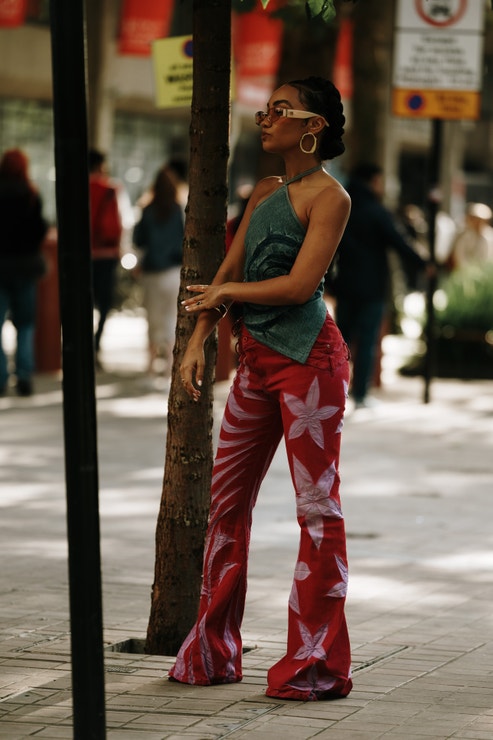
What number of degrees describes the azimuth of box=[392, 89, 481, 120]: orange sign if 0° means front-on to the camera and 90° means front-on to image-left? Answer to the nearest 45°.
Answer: approximately 0°

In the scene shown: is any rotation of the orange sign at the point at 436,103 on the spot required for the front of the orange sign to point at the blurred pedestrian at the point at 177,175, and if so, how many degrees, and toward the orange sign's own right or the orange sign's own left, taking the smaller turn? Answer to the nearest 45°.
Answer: approximately 90° to the orange sign's own right

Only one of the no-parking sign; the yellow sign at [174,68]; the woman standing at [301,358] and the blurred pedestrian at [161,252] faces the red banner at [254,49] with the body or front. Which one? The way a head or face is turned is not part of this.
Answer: the blurred pedestrian

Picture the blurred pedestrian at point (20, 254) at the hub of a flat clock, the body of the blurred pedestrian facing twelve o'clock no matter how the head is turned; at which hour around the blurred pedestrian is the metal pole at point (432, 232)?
The metal pole is roughly at 3 o'clock from the blurred pedestrian.

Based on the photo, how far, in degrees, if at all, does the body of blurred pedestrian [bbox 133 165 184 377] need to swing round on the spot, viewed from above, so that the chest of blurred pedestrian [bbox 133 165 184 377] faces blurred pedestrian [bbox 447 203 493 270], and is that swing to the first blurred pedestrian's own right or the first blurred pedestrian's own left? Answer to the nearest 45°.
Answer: approximately 45° to the first blurred pedestrian's own right

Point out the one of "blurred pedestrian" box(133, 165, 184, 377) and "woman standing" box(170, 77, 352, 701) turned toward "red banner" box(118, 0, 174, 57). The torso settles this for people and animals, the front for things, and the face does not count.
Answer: the blurred pedestrian

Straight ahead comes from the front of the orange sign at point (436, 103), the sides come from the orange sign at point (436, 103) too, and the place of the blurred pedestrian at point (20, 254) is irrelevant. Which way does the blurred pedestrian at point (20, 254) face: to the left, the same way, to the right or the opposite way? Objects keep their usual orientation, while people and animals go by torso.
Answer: the opposite way

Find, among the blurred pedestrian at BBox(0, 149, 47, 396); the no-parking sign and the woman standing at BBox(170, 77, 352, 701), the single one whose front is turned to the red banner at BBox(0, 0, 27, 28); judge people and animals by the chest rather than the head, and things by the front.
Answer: the blurred pedestrian

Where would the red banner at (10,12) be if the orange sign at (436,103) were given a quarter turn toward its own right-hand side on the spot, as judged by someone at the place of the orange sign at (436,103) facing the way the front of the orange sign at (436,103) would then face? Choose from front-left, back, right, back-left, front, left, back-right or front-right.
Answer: front-right

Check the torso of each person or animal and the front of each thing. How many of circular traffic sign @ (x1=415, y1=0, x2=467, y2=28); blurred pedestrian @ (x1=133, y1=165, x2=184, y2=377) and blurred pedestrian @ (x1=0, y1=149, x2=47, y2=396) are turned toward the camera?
1

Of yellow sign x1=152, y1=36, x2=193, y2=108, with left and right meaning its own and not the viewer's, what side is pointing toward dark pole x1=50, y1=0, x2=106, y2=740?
front

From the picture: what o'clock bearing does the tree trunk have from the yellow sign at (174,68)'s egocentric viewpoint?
The tree trunk is roughly at 12 o'clock from the yellow sign.

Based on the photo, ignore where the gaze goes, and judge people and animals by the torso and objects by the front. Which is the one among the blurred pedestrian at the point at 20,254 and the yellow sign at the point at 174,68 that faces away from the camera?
the blurred pedestrian

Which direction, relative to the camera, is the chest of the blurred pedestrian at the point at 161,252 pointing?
away from the camera

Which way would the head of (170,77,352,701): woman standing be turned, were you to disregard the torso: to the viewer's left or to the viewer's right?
to the viewer's left

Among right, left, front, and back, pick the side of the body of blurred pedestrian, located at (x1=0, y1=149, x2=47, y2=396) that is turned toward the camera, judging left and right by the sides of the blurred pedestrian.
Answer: back

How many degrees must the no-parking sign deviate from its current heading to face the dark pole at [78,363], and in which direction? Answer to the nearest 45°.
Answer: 0° — it already faces it

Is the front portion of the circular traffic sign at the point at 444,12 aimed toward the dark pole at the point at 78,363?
yes

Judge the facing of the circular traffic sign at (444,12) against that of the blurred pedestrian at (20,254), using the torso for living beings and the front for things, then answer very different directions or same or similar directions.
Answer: very different directions

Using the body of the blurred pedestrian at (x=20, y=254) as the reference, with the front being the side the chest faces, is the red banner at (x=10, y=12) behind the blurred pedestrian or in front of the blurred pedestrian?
in front
